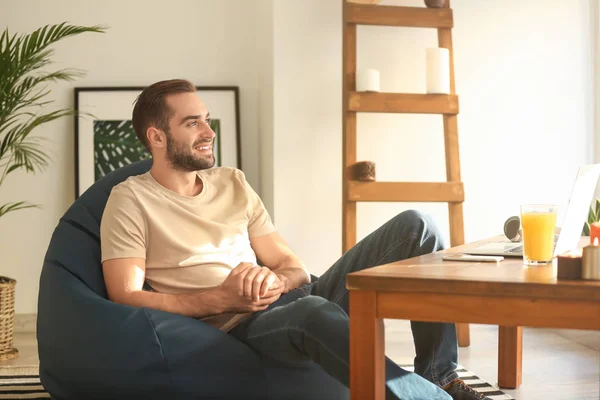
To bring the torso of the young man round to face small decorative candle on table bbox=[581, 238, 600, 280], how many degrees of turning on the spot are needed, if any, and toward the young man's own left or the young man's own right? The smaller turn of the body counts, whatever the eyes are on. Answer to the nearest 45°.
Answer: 0° — they already face it

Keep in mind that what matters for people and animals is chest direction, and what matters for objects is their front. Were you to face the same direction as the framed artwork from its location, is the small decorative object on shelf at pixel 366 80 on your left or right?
on your left

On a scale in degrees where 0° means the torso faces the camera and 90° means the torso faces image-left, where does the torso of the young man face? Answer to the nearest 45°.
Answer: approximately 315°

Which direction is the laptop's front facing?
to the viewer's left

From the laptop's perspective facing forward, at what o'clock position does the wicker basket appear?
The wicker basket is roughly at 1 o'clock from the laptop.

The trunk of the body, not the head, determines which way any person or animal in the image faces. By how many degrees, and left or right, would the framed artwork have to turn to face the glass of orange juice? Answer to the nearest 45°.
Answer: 0° — it already faces it

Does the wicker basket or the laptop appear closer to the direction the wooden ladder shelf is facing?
the laptop

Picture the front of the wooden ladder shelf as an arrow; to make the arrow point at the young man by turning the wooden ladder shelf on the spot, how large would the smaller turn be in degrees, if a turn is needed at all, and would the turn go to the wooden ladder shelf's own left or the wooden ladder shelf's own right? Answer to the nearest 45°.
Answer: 0° — it already faces them

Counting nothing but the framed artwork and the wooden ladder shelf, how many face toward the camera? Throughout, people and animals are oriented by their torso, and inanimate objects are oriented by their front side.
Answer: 2

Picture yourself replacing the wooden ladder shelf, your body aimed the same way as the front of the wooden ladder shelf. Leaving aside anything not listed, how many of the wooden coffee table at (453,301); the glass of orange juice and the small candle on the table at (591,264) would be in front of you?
3

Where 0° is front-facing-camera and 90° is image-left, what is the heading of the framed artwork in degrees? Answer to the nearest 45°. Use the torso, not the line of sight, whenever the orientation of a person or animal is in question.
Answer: approximately 0°

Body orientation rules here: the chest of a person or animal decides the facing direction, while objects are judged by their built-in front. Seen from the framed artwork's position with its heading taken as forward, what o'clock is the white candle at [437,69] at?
The white candle is roughly at 10 o'clock from the framed artwork.
